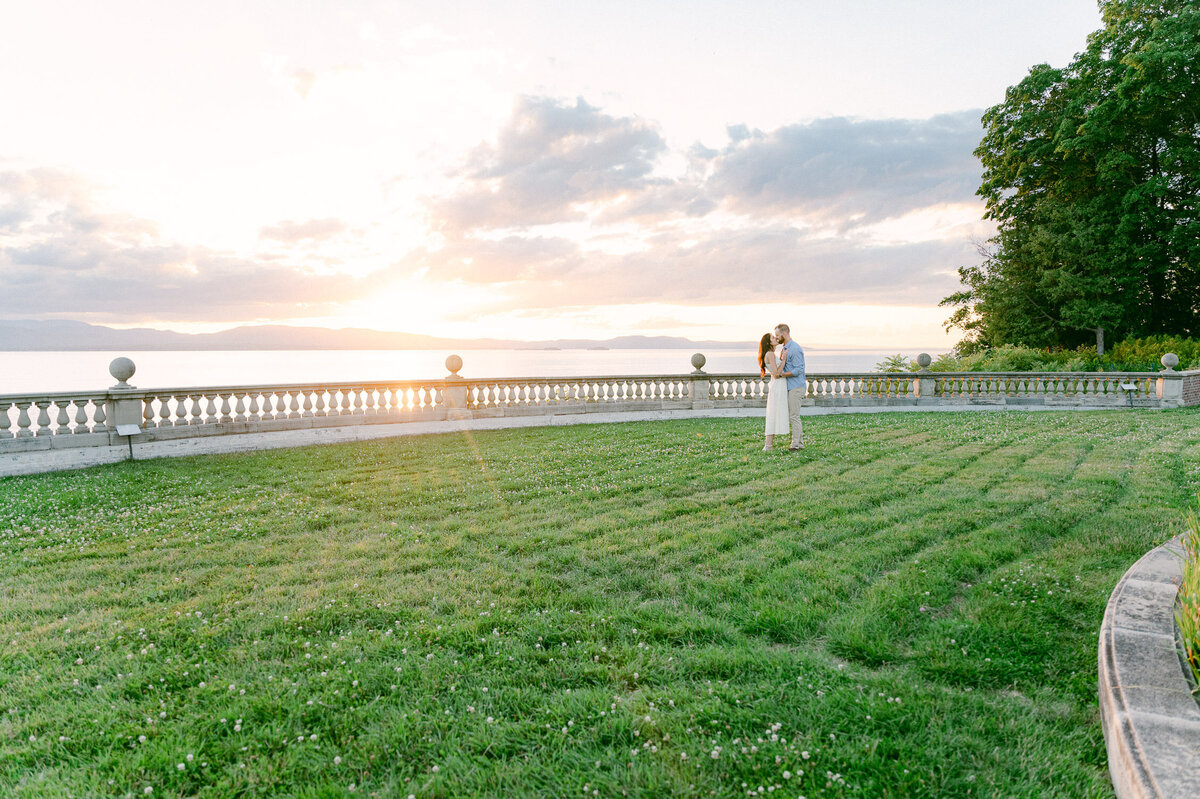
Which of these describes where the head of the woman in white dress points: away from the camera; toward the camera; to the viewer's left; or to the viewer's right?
to the viewer's right

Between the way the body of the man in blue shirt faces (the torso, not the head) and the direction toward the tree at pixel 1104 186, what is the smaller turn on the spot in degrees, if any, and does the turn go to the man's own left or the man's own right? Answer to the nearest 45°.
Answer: approximately 135° to the man's own right

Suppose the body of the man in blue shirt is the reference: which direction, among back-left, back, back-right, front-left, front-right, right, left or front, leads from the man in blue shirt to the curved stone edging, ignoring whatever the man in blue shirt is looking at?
left

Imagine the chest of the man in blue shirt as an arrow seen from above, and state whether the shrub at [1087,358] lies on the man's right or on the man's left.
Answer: on the man's right

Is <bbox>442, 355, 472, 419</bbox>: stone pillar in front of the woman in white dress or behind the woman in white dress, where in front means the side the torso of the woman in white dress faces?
behind

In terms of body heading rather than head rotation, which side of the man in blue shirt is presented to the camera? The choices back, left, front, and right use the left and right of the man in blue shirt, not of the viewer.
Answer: left

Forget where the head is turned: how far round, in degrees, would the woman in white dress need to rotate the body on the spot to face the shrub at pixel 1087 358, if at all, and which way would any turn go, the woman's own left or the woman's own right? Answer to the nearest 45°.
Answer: approximately 45° to the woman's own left

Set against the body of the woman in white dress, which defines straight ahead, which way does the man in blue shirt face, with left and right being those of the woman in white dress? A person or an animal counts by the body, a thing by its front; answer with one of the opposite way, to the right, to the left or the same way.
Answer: the opposite way

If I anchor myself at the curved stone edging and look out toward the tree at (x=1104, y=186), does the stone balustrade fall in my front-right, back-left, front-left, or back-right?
front-left

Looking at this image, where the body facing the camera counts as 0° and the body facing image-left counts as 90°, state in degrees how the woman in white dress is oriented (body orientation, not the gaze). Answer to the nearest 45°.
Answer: approximately 270°

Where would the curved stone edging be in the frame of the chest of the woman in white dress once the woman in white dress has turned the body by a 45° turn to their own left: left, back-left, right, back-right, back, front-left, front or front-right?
back-right
